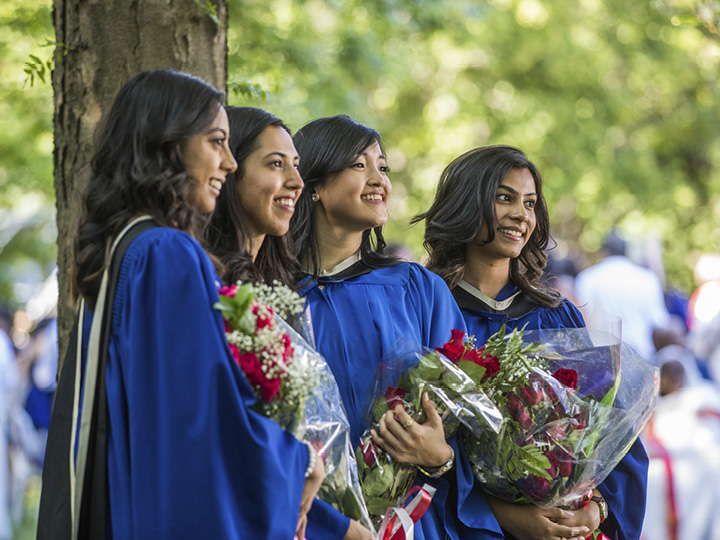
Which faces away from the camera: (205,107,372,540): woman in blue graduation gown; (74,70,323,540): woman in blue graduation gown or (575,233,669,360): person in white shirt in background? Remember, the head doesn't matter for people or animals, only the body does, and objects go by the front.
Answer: the person in white shirt in background

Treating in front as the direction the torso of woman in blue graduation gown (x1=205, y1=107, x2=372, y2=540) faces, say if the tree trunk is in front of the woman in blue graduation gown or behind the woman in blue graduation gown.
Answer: behind

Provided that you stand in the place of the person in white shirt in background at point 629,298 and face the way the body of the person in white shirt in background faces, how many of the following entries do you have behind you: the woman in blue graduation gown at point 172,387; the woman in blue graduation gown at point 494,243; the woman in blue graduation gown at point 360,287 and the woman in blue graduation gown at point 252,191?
4

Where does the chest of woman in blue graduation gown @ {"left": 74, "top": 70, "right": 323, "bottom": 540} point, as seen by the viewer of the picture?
to the viewer's right

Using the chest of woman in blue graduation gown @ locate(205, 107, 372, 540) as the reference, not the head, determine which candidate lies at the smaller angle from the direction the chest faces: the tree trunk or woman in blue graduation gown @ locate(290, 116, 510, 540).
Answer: the woman in blue graduation gown

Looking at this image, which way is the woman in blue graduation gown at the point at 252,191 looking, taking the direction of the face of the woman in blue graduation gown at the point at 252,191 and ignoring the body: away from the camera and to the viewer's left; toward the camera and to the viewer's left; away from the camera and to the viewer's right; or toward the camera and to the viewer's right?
toward the camera and to the viewer's right

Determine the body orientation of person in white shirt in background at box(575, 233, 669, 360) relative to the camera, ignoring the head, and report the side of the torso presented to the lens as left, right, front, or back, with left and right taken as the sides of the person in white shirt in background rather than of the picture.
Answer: back

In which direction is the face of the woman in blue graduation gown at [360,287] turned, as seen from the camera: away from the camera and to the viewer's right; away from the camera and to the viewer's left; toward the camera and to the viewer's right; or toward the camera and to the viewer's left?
toward the camera and to the viewer's right

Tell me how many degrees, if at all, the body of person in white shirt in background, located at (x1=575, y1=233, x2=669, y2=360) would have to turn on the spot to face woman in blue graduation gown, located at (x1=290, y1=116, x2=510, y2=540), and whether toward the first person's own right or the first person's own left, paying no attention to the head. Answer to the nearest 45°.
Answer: approximately 180°

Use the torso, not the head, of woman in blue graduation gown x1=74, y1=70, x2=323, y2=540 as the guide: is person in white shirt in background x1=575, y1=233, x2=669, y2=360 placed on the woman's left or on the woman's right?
on the woman's left

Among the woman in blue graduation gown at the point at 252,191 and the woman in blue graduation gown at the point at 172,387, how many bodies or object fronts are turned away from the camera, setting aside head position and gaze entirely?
0

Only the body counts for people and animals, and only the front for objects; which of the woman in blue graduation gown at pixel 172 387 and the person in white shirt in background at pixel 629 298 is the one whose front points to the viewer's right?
the woman in blue graduation gown

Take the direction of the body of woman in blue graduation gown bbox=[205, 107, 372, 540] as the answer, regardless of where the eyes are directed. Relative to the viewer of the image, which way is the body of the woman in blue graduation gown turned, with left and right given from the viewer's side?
facing the viewer and to the right of the viewer
